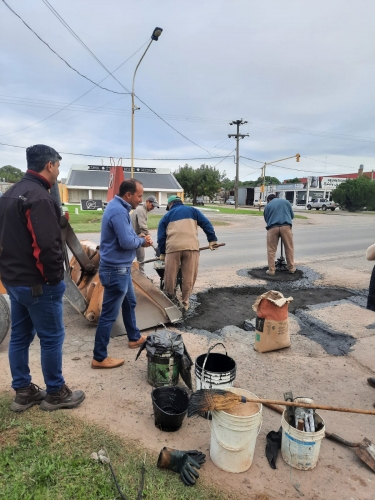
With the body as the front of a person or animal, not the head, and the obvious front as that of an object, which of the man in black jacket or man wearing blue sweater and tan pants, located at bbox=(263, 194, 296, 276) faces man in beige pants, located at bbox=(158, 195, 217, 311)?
the man in black jacket

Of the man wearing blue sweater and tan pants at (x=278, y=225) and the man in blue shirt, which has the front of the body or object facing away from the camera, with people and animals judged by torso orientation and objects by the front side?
the man wearing blue sweater and tan pants

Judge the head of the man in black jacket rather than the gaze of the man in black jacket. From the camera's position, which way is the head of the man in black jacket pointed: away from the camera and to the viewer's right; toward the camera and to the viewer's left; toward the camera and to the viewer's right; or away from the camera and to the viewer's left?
away from the camera and to the viewer's right

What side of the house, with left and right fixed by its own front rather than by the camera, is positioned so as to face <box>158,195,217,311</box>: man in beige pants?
front

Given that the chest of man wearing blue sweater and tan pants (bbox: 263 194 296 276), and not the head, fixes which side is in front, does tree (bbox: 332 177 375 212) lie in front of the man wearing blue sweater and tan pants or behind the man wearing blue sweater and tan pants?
in front

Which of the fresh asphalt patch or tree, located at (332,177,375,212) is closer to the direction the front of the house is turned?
the fresh asphalt patch

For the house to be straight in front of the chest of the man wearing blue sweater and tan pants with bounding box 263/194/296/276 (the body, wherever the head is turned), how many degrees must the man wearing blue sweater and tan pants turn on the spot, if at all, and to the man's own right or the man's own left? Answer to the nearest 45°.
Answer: approximately 45° to the man's own left

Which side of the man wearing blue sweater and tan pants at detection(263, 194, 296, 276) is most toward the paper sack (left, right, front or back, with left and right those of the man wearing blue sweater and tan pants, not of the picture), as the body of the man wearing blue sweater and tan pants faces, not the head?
back

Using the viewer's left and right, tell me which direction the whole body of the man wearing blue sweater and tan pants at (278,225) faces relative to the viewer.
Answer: facing away from the viewer

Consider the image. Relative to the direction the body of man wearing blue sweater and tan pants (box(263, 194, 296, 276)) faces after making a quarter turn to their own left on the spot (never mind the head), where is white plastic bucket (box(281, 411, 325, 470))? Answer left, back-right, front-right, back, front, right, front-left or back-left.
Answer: left

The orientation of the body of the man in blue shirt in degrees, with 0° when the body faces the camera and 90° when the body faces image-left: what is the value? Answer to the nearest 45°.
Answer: approximately 270°

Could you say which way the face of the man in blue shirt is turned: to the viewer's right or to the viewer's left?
to the viewer's right

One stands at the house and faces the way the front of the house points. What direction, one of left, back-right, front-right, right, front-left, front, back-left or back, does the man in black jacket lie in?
front

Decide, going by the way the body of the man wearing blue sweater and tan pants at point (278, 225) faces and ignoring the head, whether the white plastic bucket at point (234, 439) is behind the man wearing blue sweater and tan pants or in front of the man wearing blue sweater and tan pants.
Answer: behind

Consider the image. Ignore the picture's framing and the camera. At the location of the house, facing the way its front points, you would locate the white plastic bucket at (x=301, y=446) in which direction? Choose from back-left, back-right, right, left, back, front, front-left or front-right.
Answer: front

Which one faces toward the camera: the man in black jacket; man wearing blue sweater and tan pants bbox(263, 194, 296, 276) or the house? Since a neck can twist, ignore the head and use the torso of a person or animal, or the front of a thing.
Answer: the house

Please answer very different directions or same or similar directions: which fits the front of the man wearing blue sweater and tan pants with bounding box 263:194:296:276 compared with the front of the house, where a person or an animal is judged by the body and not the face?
very different directions

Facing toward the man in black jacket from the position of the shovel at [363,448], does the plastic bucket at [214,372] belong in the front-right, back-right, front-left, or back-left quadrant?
front-right

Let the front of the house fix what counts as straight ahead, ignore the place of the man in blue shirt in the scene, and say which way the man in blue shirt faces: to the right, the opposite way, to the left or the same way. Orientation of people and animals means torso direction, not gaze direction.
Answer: to the left

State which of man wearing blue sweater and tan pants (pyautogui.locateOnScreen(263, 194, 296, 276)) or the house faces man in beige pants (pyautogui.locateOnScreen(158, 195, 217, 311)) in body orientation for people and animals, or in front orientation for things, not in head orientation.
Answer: the house
